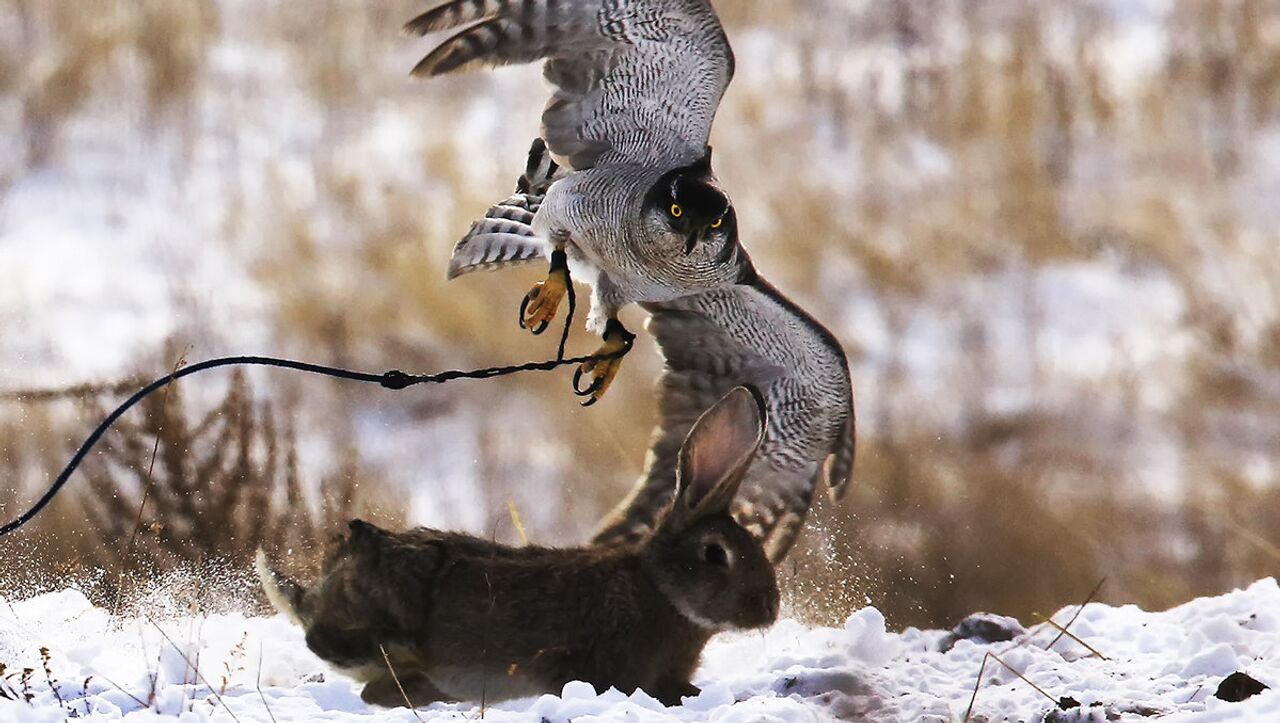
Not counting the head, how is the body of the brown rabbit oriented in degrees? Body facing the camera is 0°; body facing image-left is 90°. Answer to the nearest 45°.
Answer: approximately 270°
